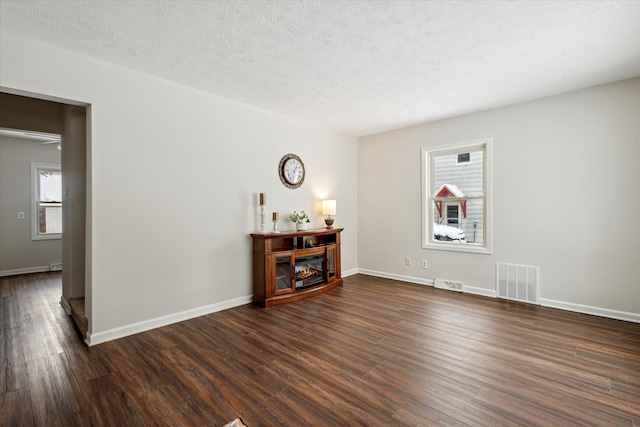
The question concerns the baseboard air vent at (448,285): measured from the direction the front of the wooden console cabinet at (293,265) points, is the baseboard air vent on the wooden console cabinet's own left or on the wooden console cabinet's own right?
on the wooden console cabinet's own left

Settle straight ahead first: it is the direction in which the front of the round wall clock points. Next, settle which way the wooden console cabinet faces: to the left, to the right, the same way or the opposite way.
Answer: the same way

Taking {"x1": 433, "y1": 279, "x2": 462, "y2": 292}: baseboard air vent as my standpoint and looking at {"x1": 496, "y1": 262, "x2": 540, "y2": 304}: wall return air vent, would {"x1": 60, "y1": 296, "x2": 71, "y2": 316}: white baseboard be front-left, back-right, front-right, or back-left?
back-right

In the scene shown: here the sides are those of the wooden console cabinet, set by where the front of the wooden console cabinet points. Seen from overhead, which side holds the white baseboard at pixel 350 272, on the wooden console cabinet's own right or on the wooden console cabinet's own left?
on the wooden console cabinet's own left

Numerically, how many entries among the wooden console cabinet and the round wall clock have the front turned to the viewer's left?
0

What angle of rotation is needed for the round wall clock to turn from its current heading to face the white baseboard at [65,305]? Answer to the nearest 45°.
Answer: approximately 135° to its right

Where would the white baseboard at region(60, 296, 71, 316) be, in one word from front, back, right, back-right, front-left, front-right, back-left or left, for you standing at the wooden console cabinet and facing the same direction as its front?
back-right

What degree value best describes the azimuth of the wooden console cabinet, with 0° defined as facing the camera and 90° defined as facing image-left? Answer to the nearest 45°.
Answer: approximately 315°

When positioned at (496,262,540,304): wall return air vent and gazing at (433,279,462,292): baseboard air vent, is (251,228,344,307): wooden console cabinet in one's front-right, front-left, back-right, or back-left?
front-left

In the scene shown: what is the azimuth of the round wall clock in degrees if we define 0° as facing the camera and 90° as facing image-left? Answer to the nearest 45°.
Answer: approximately 315°
